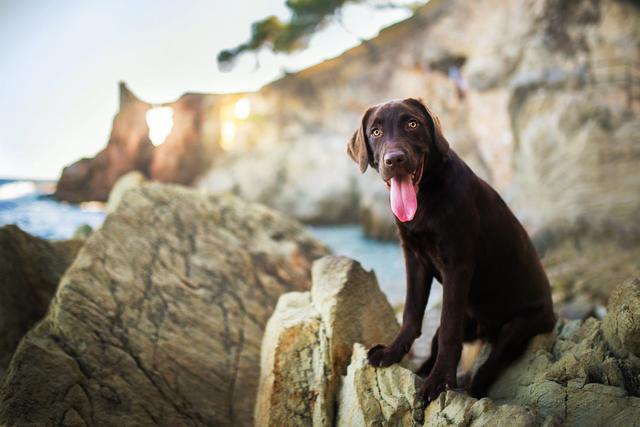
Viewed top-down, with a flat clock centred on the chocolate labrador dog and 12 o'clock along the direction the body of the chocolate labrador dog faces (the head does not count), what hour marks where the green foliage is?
The green foliage is roughly at 4 o'clock from the chocolate labrador dog.

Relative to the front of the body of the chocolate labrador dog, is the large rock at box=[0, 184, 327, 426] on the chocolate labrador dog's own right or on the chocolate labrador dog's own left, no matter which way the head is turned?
on the chocolate labrador dog's own right

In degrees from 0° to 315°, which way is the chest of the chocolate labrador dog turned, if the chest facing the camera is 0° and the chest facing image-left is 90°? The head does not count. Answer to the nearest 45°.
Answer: approximately 45°

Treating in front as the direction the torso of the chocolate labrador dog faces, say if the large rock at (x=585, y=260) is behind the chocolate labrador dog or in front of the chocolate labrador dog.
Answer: behind
